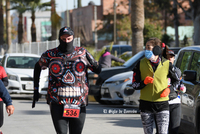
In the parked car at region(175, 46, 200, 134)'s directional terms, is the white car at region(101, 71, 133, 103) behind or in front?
behind

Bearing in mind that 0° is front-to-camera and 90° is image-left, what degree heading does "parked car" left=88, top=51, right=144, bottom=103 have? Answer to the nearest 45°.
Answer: approximately 45°

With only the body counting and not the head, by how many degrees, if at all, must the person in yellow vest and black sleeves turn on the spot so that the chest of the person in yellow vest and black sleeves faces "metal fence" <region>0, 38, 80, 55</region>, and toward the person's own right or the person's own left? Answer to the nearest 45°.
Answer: approximately 180°

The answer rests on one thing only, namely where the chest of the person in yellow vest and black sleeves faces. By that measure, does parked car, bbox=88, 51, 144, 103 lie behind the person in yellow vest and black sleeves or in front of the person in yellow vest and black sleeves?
behind

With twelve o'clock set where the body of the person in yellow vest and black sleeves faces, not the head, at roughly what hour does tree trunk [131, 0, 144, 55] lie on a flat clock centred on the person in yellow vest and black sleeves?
The tree trunk is roughly at 6 o'clock from the person in yellow vest and black sleeves.

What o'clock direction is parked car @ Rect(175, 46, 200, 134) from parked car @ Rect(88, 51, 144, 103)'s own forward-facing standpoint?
parked car @ Rect(175, 46, 200, 134) is roughly at 10 o'clock from parked car @ Rect(88, 51, 144, 103).

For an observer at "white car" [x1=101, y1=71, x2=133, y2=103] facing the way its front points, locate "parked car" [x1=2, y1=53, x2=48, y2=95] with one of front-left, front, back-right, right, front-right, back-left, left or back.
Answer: right

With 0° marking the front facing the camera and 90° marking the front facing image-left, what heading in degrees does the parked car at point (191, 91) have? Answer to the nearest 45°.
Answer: approximately 315°

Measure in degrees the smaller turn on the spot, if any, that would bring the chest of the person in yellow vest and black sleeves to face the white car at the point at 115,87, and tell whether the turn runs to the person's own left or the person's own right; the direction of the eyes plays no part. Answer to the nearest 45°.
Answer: approximately 180°
